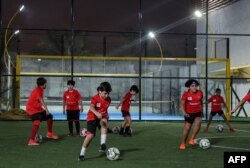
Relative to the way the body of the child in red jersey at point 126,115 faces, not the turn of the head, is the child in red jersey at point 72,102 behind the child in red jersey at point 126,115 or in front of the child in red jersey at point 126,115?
behind

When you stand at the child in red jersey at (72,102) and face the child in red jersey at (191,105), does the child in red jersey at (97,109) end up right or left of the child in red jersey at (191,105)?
right

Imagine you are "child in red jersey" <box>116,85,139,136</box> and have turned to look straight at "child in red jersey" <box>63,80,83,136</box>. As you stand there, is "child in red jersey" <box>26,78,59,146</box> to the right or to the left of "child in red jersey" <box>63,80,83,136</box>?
left

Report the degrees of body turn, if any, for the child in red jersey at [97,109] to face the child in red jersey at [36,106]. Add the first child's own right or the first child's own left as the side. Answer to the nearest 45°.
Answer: approximately 180°

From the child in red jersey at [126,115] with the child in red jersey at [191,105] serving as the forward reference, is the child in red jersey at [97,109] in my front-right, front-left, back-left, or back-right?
front-right

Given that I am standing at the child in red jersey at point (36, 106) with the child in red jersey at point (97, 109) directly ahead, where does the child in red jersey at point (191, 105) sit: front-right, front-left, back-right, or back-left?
front-left

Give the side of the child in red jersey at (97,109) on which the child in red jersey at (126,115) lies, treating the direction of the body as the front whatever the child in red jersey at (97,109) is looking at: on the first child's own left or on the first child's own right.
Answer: on the first child's own left

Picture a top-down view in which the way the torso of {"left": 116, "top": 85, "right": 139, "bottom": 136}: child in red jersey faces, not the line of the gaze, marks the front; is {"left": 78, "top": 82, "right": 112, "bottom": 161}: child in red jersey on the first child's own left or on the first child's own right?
on the first child's own right

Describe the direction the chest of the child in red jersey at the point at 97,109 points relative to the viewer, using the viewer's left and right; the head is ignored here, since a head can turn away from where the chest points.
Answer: facing the viewer and to the right of the viewer

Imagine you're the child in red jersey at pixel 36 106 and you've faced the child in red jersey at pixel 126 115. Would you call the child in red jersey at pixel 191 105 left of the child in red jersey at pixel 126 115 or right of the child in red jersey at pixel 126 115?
right
